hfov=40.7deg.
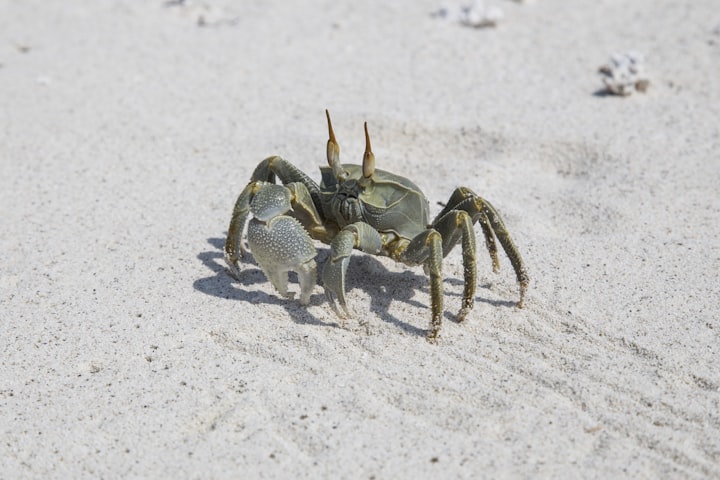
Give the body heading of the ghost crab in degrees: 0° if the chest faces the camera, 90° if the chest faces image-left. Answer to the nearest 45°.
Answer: approximately 45°

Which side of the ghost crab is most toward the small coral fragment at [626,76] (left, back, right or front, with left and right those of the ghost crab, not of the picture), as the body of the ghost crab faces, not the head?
back

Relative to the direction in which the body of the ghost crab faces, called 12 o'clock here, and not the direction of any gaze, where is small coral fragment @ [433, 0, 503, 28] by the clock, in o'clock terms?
The small coral fragment is roughly at 5 o'clock from the ghost crab.
